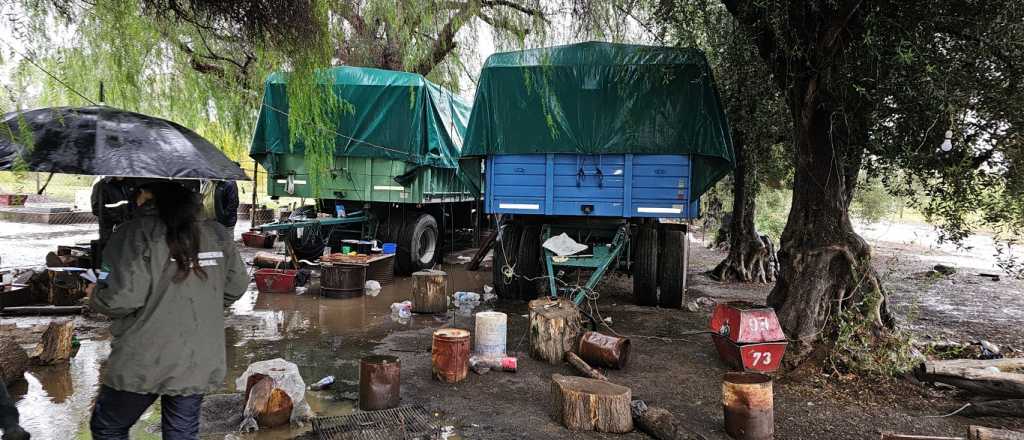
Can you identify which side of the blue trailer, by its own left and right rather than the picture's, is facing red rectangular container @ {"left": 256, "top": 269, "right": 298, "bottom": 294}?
right

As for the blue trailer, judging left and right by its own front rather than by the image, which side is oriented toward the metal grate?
front

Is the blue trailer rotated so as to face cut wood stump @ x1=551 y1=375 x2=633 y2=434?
yes

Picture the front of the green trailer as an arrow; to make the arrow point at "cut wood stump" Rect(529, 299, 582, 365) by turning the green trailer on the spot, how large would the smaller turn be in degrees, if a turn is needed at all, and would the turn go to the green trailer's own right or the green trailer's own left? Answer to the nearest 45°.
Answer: approximately 45° to the green trailer's own left

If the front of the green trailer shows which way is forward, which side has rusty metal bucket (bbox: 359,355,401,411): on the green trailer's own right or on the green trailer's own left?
on the green trailer's own left

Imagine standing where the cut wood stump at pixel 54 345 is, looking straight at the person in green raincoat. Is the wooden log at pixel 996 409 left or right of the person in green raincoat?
left

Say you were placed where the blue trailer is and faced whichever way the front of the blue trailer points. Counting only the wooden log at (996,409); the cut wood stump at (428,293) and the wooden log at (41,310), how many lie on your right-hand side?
2

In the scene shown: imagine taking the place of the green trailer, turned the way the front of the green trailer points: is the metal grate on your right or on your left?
on your left

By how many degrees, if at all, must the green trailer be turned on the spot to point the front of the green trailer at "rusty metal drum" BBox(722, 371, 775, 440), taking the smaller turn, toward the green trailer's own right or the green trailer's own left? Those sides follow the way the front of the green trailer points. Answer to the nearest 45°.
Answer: approximately 45° to the green trailer's own left

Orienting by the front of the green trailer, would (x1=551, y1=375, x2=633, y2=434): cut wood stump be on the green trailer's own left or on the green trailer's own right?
on the green trailer's own left

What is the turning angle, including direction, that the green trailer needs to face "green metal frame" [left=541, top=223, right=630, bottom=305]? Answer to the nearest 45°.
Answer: approximately 90° to its left

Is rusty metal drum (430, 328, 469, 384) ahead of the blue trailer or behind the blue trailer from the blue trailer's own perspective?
ahead
